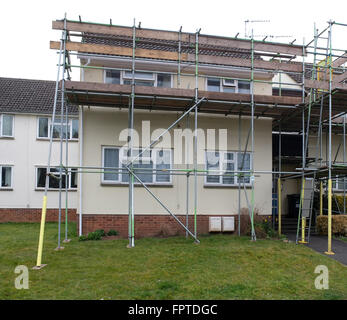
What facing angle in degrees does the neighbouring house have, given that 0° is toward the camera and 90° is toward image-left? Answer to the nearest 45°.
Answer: approximately 0°
